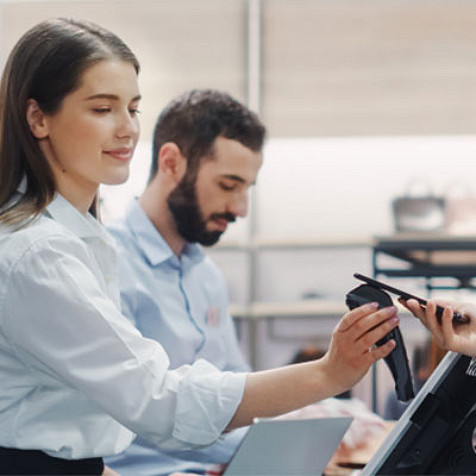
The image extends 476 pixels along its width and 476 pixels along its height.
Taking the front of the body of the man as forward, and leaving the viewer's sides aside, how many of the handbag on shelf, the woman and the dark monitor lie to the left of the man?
1

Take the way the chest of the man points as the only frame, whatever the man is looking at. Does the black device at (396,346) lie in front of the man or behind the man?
in front

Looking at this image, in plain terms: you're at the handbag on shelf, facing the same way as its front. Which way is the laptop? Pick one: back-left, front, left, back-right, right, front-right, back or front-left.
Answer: front

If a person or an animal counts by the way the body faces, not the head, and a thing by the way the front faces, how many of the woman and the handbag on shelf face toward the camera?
1

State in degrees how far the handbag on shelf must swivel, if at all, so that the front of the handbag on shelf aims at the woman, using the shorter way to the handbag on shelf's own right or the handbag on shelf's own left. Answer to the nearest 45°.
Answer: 0° — it already faces them

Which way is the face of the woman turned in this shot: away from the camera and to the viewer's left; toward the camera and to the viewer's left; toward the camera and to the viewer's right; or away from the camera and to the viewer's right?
toward the camera and to the viewer's right

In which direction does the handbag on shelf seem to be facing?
toward the camera

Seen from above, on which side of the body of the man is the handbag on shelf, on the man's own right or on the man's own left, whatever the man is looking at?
on the man's own left

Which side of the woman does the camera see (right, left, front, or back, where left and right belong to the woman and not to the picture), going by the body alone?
right

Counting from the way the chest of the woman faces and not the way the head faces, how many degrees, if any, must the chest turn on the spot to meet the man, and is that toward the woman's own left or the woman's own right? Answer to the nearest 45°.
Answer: approximately 90° to the woman's own left

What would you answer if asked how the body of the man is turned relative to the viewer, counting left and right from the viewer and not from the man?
facing the viewer and to the right of the viewer

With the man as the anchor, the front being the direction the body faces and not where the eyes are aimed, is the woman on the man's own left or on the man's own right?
on the man's own right

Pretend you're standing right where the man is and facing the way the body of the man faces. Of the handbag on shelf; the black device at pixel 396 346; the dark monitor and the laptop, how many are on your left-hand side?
1

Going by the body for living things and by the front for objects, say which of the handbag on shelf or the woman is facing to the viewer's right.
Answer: the woman
